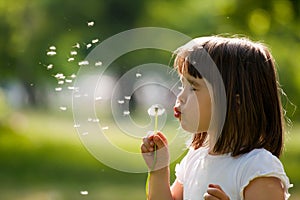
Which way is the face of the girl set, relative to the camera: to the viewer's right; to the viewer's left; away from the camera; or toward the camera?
to the viewer's left

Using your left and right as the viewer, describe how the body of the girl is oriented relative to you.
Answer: facing the viewer and to the left of the viewer
